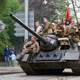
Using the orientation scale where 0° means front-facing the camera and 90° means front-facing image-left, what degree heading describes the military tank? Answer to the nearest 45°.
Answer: approximately 90°
